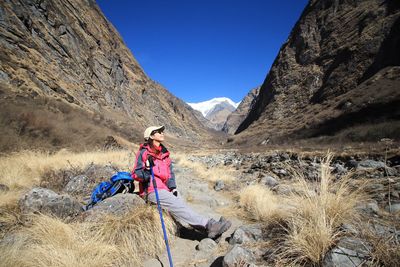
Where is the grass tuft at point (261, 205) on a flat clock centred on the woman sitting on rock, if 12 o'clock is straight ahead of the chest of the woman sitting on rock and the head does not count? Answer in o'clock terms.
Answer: The grass tuft is roughly at 10 o'clock from the woman sitting on rock.

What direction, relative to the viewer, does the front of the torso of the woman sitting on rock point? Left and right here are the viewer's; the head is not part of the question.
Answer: facing the viewer and to the right of the viewer

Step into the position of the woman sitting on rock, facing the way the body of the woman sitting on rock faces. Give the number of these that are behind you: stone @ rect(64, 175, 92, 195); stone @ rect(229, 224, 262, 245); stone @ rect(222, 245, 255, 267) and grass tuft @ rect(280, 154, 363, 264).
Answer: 1

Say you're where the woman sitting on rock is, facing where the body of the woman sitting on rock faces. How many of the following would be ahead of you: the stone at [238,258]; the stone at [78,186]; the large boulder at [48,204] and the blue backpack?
1

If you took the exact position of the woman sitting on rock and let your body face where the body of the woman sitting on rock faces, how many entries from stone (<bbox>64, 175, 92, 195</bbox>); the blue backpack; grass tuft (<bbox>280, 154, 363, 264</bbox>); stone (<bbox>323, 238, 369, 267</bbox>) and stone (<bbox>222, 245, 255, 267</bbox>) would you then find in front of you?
3

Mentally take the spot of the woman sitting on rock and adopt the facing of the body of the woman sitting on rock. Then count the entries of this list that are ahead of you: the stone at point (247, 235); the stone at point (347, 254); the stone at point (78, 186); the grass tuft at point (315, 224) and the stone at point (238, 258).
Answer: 4

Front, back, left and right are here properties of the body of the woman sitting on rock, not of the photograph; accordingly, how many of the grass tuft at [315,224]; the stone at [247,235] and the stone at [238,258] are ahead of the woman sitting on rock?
3

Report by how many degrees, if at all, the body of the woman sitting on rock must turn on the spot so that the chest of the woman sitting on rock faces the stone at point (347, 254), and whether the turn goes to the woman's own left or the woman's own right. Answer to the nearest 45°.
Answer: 0° — they already face it

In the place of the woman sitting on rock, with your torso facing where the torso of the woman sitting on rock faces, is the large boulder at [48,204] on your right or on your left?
on your right

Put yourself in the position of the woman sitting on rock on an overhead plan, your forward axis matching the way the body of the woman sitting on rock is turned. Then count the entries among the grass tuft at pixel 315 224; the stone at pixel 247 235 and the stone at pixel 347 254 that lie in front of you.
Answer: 3

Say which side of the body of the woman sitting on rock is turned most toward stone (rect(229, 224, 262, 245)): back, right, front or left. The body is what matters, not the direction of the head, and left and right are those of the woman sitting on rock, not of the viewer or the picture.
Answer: front
